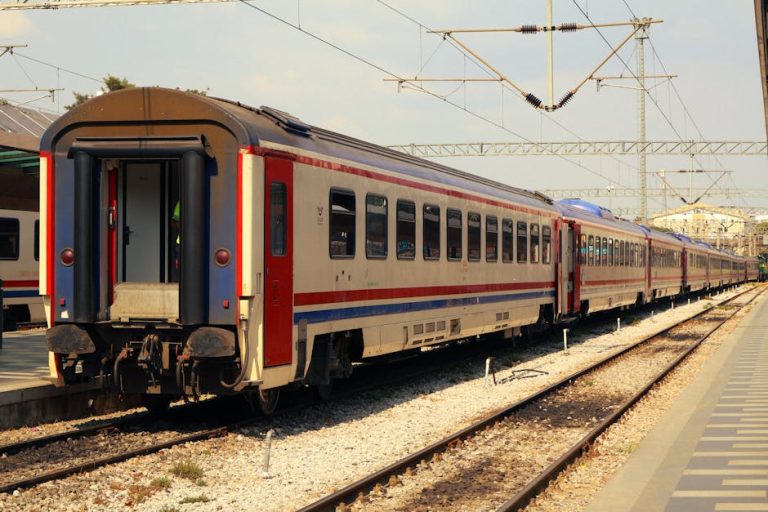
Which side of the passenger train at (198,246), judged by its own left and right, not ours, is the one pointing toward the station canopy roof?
left

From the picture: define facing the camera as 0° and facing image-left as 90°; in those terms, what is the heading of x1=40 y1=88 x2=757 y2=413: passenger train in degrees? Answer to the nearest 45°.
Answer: approximately 225°

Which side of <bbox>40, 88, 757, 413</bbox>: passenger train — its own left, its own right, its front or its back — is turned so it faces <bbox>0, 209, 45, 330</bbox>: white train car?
left
